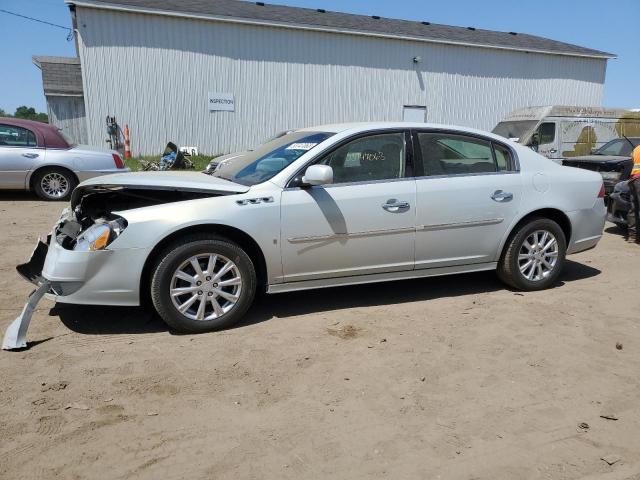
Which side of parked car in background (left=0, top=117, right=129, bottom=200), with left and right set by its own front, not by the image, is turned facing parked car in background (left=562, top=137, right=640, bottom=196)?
back

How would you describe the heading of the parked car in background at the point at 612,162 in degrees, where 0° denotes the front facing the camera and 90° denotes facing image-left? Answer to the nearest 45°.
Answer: approximately 45°

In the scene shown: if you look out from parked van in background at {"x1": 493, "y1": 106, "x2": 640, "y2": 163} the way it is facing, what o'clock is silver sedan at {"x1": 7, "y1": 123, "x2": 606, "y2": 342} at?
The silver sedan is roughly at 11 o'clock from the parked van in background.

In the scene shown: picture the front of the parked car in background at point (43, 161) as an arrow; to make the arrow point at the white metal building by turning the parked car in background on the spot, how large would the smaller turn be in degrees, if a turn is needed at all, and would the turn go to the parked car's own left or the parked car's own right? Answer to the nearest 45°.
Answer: approximately 135° to the parked car's own right

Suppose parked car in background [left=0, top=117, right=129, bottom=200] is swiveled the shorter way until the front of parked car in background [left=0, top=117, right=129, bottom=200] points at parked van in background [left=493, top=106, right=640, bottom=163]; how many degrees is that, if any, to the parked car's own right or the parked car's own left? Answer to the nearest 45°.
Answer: approximately 180°

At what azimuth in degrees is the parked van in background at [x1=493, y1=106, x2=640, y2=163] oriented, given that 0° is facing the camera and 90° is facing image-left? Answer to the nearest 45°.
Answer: approximately 45°

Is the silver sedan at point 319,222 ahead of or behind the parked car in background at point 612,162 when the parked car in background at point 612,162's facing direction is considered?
ahead

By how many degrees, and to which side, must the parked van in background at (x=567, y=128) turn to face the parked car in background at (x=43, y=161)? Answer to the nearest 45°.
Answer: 0° — it already faces it

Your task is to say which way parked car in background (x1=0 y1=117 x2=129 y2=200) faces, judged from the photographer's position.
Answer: facing to the left of the viewer

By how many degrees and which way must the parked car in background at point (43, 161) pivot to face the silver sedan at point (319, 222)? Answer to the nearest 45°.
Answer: approximately 90° to its left
